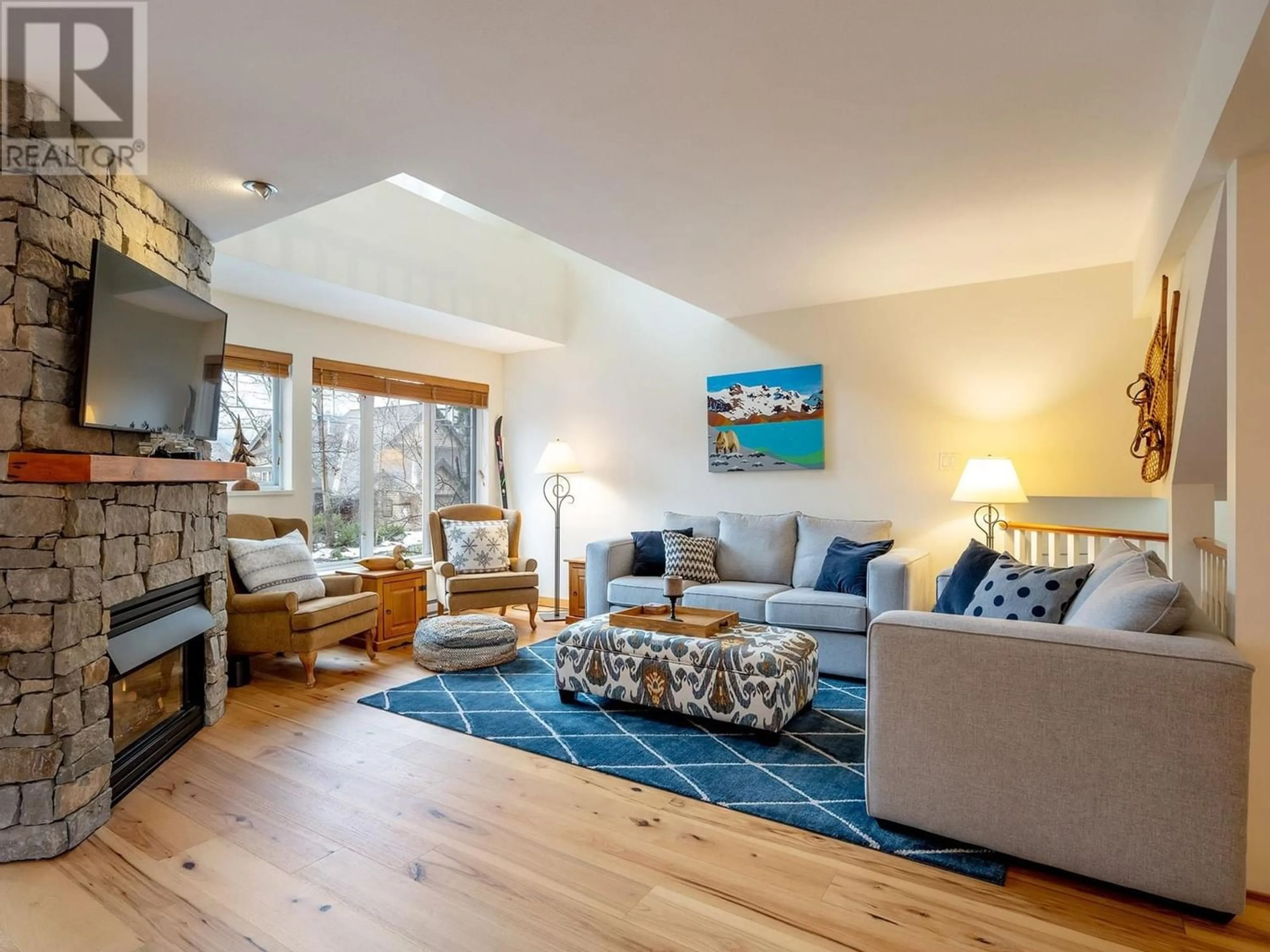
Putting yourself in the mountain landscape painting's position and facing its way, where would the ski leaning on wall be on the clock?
The ski leaning on wall is roughly at 2 o'clock from the mountain landscape painting.

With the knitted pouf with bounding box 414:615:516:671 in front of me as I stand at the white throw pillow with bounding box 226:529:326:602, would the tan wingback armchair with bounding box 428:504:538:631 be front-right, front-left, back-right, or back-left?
front-left

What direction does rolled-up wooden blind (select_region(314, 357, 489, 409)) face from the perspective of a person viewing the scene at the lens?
facing the viewer and to the right of the viewer

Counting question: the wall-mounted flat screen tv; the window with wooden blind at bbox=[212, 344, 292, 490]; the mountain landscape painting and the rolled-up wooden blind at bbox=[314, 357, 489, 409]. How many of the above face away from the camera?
0

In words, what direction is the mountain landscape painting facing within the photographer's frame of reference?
facing the viewer and to the left of the viewer

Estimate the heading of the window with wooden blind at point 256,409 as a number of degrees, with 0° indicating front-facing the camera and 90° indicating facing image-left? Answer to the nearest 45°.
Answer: approximately 315°

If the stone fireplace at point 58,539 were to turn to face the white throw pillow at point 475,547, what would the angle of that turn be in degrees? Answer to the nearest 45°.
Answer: approximately 90° to its left

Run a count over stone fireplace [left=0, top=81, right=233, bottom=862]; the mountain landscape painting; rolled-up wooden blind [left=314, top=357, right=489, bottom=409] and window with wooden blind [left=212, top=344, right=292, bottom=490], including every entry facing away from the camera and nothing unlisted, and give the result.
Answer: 0

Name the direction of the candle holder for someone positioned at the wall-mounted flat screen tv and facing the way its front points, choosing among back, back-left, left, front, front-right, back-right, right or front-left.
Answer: front-left

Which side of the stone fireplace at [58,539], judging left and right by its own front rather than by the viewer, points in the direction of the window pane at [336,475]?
left

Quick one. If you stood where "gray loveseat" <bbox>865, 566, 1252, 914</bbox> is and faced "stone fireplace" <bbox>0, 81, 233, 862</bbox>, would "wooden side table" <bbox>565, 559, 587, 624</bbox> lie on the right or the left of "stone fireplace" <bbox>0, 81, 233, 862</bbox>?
right

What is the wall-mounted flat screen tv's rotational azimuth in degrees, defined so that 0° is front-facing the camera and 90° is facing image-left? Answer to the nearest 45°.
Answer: approximately 315°

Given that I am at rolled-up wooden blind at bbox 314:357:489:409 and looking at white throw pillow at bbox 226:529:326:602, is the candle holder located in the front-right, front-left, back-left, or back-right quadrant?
front-left

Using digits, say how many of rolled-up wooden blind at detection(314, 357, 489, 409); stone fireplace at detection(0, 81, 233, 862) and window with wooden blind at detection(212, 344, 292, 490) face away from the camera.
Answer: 0
